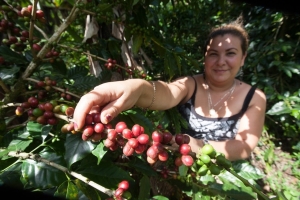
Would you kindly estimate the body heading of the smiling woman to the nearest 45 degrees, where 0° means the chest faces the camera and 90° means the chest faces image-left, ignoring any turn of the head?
approximately 0°

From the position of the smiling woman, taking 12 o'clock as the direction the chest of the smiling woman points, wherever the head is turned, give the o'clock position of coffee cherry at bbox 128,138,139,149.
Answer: The coffee cherry is roughly at 1 o'clock from the smiling woman.

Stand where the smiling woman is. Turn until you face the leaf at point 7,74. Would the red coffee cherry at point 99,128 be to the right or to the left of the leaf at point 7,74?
left

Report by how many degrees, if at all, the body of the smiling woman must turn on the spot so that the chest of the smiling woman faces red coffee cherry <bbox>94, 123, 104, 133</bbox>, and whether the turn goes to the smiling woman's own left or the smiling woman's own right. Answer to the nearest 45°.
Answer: approximately 45° to the smiling woman's own right

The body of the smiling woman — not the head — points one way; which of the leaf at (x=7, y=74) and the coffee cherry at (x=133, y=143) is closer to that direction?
the coffee cherry

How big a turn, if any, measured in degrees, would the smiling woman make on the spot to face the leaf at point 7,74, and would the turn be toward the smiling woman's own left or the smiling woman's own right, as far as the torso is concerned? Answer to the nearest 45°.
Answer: approximately 45° to the smiling woman's own right
